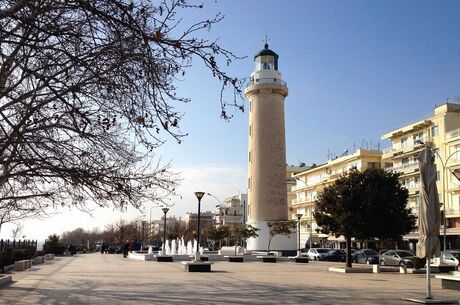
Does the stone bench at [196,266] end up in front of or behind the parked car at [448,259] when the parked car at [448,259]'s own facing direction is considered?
in front

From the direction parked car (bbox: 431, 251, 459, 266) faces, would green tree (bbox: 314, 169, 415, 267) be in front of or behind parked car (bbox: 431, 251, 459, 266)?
in front

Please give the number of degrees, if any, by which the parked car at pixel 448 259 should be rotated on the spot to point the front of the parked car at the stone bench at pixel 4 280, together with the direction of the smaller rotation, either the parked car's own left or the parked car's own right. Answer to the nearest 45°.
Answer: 0° — it already faces it
